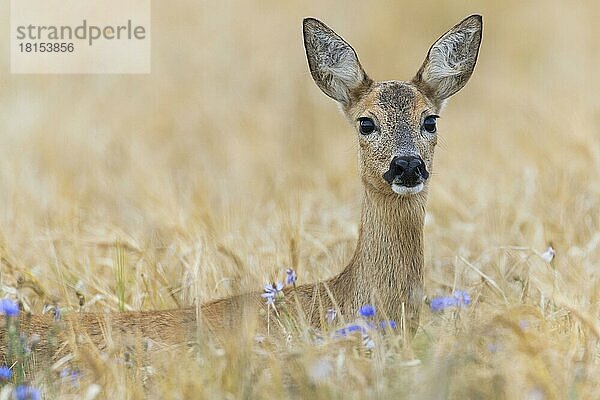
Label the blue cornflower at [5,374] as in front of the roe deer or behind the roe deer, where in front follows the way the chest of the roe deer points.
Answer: behind

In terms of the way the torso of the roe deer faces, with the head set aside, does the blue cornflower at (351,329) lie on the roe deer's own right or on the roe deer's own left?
on the roe deer's own right

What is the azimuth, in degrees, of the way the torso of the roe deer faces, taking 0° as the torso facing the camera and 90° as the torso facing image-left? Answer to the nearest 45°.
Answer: approximately 270°

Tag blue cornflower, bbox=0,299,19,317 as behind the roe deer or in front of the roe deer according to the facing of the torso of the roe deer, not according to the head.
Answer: behind

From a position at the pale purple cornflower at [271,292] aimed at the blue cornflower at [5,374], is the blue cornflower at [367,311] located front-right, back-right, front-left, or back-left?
back-left
